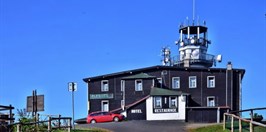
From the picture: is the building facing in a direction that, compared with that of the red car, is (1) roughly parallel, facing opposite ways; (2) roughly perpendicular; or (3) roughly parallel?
roughly perpendicular

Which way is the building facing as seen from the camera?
toward the camera

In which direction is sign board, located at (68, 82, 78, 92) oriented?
toward the camera
